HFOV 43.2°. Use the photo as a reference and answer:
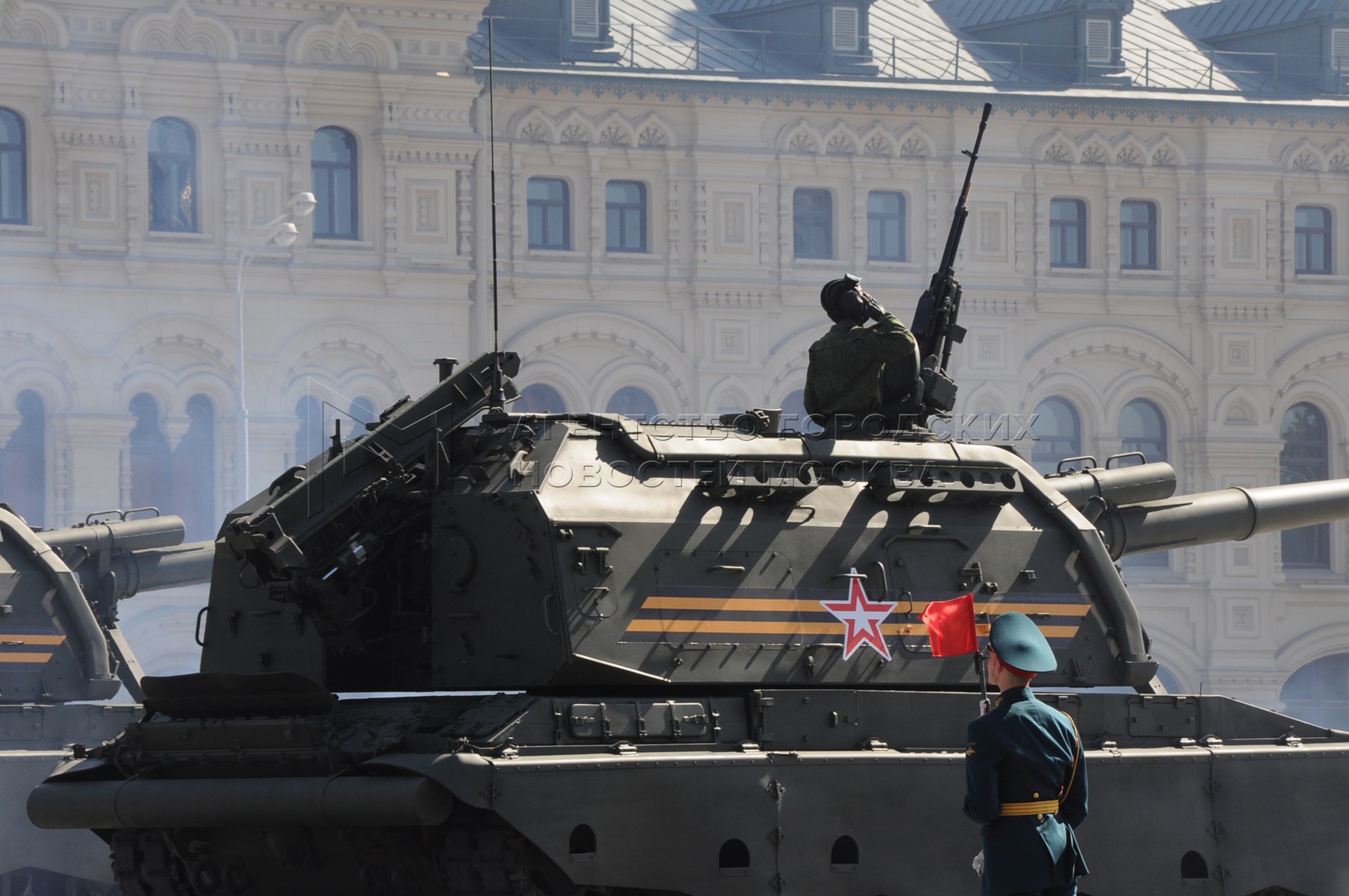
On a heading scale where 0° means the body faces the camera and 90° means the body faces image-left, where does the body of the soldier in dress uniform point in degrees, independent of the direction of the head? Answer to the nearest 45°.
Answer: approximately 135°

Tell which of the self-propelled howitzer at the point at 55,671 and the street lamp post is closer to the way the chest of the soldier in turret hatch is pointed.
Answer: the street lamp post

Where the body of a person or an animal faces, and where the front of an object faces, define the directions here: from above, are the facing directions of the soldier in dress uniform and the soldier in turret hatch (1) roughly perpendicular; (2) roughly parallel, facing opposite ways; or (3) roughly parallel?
roughly perpendicular

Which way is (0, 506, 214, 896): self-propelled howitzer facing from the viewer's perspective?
to the viewer's right

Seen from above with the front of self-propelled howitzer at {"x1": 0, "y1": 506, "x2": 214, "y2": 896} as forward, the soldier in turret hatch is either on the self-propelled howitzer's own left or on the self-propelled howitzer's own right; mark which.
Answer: on the self-propelled howitzer's own right

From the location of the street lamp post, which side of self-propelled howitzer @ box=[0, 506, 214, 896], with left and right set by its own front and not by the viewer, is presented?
left
